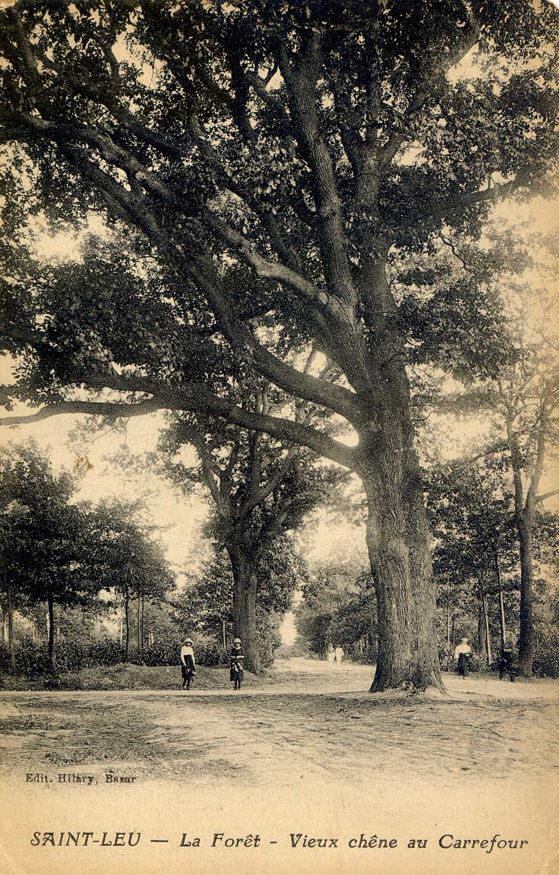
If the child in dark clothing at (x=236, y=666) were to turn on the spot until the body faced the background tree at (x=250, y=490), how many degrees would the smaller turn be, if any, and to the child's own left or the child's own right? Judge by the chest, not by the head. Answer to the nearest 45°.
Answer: approximately 180°

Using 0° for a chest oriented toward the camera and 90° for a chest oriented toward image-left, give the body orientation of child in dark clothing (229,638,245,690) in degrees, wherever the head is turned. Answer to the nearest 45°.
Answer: approximately 0°
